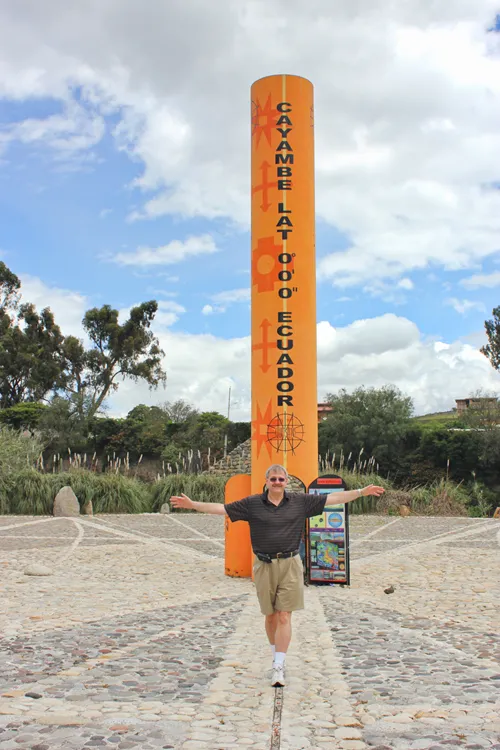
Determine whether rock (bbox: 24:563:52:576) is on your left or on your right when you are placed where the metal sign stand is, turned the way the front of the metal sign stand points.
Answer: on your right

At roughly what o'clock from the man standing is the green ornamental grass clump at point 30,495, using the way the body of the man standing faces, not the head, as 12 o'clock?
The green ornamental grass clump is roughly at 5 o'clock from the man standing.

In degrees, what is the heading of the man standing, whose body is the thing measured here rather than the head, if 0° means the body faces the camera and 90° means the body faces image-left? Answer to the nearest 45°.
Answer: approximately 0°

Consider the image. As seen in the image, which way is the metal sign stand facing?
toward the camera

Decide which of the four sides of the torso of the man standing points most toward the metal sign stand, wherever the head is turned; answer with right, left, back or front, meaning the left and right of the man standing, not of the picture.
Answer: back

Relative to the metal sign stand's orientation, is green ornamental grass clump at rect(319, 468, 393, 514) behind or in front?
behind

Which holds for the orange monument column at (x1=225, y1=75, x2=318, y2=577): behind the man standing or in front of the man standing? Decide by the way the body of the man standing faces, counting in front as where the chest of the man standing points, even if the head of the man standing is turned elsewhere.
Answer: behind

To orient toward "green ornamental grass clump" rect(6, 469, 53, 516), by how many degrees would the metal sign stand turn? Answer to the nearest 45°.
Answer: approximately 135° to its right

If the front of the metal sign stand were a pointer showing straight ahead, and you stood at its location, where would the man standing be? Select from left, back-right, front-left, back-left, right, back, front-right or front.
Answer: front

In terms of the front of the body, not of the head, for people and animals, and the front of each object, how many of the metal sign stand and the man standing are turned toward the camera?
2
